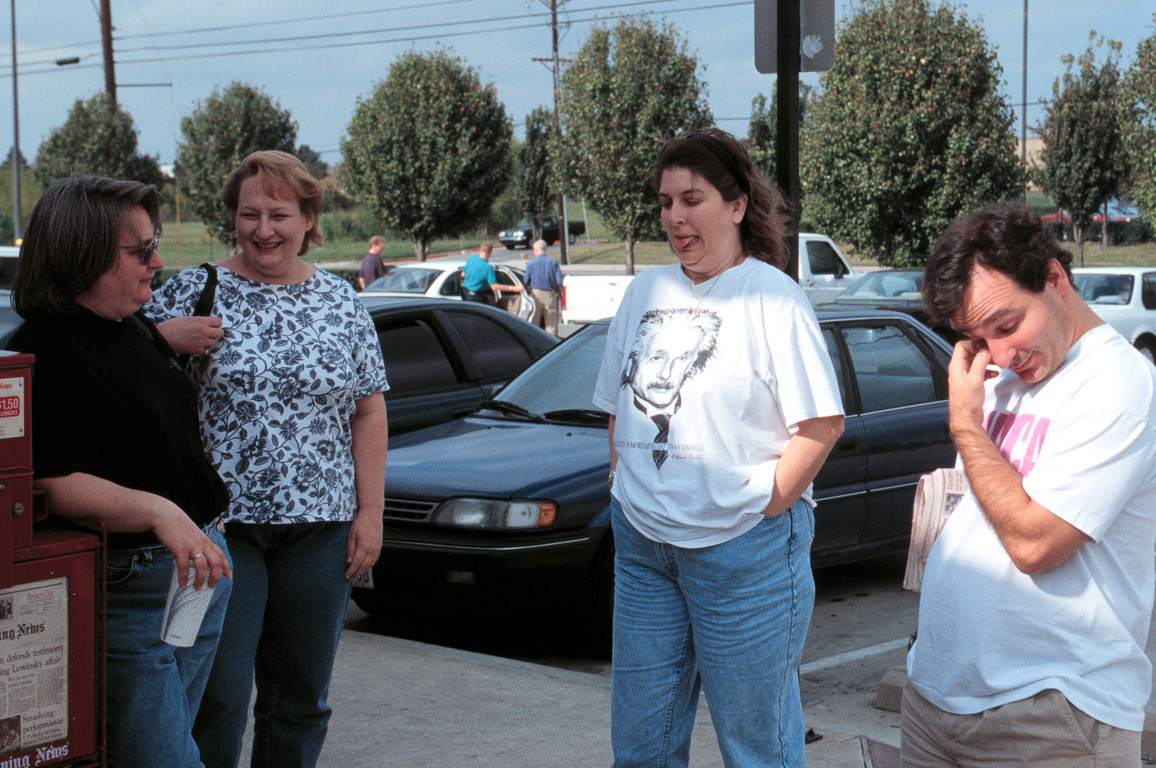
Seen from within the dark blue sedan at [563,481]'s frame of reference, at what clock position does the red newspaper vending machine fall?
The red newspaper vending machine is roughly at 11 o'clock from the dark blue sedan.

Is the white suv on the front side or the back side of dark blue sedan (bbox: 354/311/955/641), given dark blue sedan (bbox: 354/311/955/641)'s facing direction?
on the back side

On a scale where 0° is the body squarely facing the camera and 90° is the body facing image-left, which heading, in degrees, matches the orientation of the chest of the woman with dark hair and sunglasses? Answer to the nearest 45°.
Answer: approximately 270°

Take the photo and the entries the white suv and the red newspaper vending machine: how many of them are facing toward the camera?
1

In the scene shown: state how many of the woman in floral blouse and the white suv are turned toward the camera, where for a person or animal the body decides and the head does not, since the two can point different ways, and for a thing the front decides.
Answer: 1

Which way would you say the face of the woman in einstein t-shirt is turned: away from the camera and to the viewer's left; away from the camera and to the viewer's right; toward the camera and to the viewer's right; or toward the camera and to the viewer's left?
toward the camera and to the viewer's left

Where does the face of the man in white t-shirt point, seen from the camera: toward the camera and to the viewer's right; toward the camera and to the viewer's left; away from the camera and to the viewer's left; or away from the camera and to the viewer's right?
toward the camera and to the viewer's left

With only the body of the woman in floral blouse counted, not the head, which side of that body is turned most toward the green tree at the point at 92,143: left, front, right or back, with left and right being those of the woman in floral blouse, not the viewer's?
back

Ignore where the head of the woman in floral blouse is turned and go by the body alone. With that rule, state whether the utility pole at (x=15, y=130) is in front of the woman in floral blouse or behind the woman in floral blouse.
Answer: behind

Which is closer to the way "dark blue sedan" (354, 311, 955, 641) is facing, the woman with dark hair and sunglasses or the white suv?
the woman with dark hair and sunglasses

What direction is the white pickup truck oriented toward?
to the viewer's right
